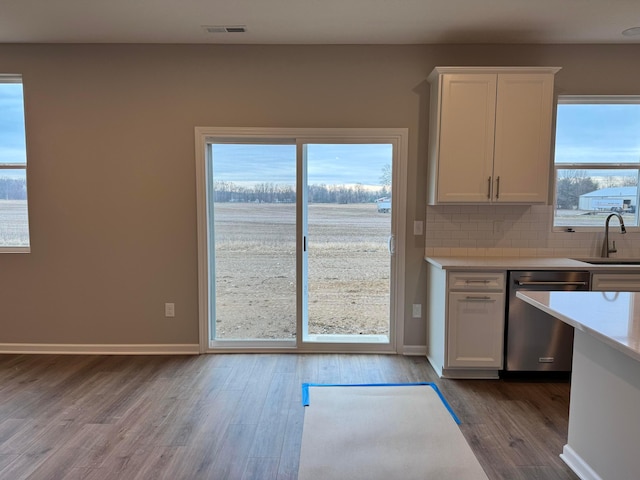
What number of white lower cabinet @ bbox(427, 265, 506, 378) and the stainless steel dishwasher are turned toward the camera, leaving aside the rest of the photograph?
2

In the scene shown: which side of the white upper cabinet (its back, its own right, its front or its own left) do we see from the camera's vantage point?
front

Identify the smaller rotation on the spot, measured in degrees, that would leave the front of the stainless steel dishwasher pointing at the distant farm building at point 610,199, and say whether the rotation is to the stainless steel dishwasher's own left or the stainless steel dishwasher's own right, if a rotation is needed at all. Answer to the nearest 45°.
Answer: approximately 135° to the stainless steel dishwasher's own left

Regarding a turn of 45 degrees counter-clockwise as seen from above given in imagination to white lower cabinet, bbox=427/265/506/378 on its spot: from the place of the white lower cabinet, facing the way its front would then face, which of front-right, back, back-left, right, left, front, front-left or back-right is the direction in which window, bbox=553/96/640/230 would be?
left

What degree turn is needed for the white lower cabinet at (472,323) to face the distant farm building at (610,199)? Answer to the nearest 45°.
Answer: approximately 135° to its left

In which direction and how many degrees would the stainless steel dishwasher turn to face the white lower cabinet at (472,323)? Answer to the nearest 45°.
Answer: approximately 45° to its right

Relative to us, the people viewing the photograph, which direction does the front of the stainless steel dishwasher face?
facing the viewer

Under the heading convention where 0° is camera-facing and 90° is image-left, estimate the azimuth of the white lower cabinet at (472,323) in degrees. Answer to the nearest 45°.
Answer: approximately 0°

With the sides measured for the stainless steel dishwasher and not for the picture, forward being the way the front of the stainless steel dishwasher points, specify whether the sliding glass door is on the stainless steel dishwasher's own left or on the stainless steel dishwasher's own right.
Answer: on the stainless steel dishwasher's own right

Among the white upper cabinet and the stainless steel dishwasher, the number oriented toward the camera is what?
2

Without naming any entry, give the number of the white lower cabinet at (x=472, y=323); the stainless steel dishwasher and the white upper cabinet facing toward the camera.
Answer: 3

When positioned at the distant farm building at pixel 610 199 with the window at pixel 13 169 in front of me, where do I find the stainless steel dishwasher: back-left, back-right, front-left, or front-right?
front-left

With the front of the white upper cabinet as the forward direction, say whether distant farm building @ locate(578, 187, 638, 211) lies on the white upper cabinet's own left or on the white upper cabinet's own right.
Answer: on the white upper cabinet's own left

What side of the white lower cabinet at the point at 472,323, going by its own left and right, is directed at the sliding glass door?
right
